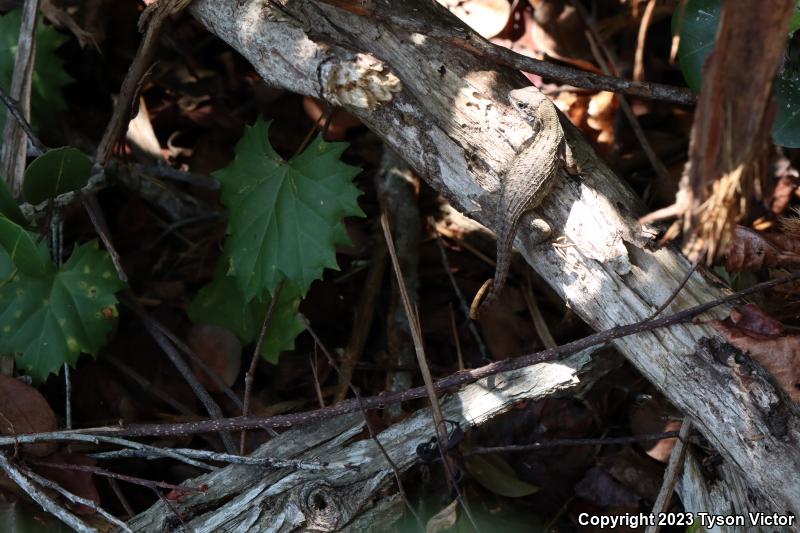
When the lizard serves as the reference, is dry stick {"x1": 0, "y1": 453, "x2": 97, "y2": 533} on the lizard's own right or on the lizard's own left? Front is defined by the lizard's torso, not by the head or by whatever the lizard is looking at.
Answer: on the lizard's own left

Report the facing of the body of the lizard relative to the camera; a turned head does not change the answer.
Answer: away from the camera

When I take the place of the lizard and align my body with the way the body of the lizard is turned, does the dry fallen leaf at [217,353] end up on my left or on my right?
on my left

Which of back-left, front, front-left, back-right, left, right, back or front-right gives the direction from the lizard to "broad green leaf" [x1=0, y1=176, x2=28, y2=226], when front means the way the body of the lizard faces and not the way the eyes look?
left

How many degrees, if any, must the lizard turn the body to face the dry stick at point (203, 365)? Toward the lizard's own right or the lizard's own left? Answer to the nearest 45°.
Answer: approximately 90° to the lizard's own left

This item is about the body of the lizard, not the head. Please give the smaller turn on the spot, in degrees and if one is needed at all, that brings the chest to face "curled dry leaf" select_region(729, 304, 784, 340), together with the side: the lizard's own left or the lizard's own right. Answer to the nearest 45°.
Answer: approximately 135° to the lizard's own right

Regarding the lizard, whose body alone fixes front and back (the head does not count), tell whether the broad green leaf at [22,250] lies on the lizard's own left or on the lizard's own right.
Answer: on the lizard's own left

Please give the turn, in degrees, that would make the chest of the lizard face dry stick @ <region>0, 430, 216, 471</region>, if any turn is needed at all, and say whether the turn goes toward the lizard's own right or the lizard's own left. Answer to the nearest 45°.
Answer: approximately 135° to the lizard's own left
